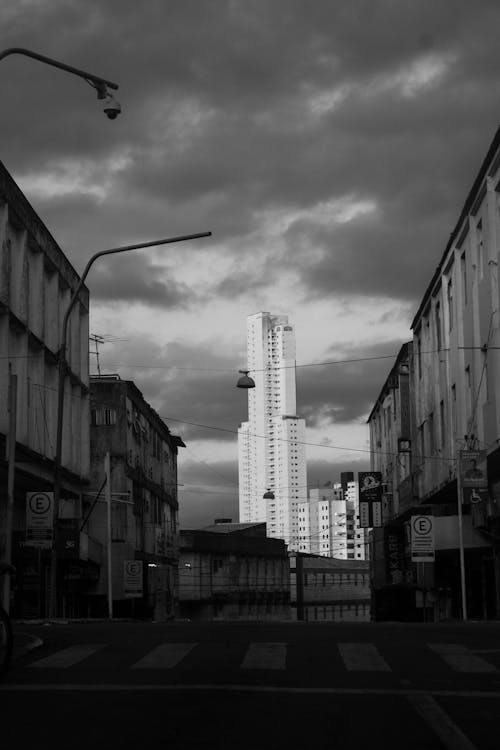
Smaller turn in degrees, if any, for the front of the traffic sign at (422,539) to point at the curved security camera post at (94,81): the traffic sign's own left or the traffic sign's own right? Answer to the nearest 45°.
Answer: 0° — it already faces it

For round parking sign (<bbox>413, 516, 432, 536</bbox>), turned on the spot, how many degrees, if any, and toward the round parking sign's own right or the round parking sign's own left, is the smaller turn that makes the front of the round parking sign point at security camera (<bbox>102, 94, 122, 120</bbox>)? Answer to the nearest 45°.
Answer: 0° — it already faces it

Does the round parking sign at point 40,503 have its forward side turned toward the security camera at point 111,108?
yes

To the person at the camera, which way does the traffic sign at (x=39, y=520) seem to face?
facing the viewer

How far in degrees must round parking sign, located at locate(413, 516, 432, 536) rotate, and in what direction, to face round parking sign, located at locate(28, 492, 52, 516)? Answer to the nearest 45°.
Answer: approximately 45° to its right

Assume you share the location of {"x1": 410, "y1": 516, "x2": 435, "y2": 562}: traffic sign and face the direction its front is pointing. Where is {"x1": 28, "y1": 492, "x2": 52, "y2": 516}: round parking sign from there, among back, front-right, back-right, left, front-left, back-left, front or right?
front-right

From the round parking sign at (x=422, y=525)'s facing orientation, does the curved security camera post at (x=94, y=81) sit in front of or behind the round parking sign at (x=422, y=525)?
in front

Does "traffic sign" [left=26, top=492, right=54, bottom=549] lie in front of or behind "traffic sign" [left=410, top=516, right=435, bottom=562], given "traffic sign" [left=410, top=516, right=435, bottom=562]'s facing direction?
in front

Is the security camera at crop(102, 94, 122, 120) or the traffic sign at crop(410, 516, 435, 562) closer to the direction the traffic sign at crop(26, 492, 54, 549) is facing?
the security camera

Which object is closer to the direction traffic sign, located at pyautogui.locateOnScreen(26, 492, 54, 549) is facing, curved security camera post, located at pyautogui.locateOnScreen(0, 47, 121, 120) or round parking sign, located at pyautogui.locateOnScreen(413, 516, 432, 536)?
the curved security camera post

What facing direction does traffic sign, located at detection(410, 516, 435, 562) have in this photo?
toward the camera
